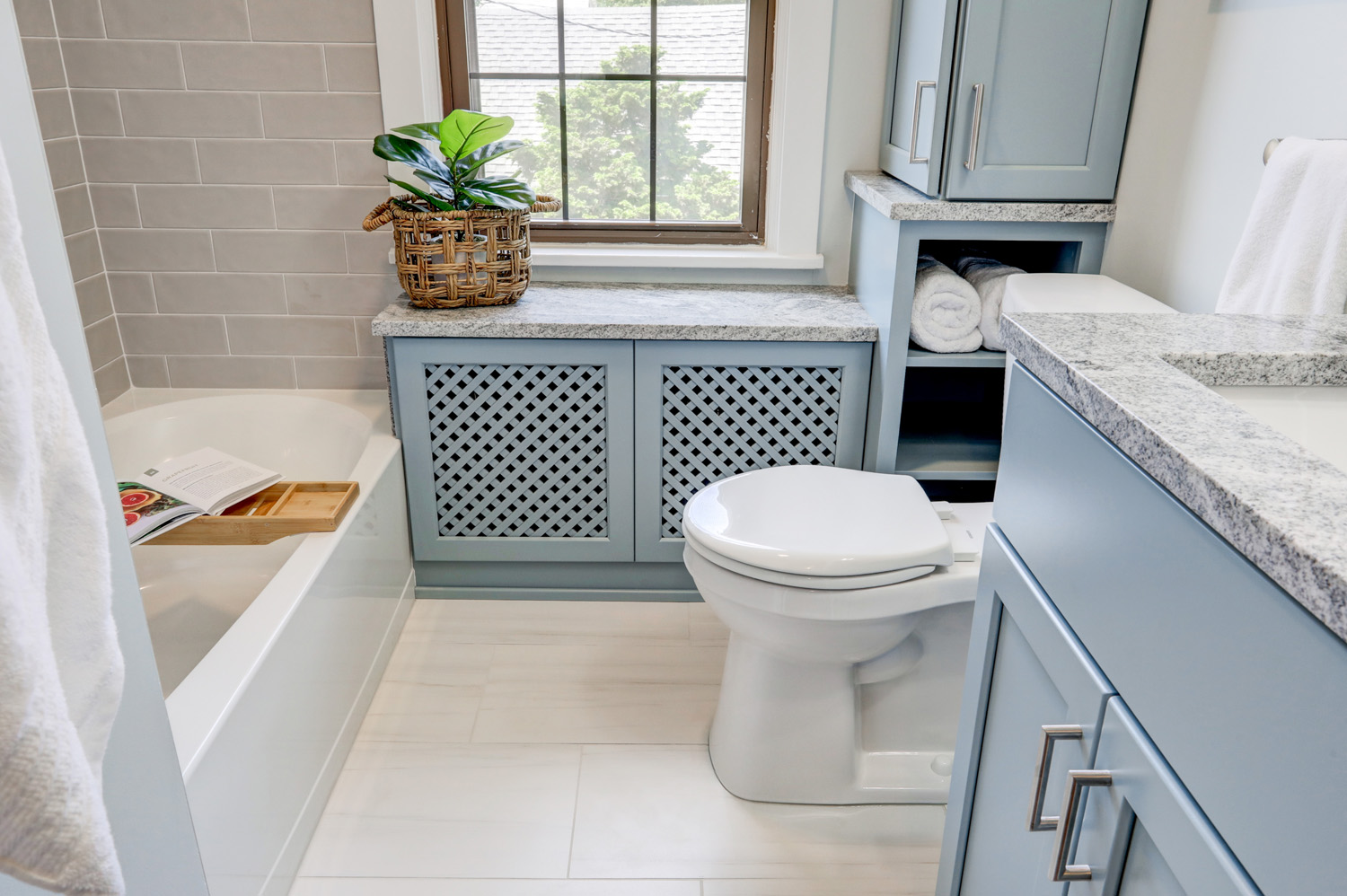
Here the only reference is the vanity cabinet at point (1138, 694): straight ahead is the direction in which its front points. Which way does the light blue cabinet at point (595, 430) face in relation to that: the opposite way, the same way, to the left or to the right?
to the left

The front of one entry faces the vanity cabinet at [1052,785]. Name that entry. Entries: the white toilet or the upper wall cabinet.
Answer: the upper wall cabinet

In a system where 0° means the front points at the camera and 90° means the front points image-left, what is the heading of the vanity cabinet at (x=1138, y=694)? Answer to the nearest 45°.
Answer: approximately 45°

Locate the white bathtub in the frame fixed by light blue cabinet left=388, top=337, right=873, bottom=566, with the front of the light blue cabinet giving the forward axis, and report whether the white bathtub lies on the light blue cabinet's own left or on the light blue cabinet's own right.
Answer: on the light blue cabinet's own right

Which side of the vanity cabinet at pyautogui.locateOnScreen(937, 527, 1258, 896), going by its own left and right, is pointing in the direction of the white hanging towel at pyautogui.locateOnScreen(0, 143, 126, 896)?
front

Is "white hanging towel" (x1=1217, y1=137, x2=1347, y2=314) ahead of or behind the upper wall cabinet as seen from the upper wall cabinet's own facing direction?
ahead

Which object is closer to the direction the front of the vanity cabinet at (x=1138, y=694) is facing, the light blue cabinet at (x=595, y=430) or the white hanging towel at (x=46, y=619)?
the white hanging towel

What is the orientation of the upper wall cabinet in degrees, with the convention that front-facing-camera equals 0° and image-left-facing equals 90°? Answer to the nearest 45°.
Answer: approximately 0°

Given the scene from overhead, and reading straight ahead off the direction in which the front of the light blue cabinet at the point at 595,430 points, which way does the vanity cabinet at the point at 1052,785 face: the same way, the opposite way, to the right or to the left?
to the right

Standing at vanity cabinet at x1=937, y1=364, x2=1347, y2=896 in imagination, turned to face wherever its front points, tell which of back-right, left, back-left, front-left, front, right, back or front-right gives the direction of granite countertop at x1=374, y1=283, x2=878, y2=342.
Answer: right

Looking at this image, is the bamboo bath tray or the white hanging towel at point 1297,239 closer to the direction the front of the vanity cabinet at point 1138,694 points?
the bamboo bath tray

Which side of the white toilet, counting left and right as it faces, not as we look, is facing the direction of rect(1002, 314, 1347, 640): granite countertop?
left

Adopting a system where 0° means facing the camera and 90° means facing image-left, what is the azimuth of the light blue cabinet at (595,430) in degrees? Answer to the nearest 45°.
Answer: approximately 0°
